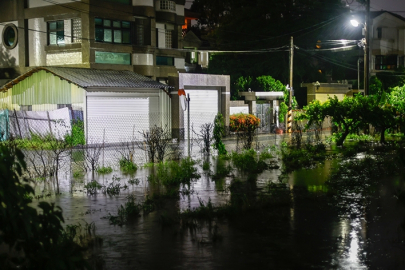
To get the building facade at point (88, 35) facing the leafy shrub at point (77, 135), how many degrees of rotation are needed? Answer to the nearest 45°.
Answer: approximately 45° to its right

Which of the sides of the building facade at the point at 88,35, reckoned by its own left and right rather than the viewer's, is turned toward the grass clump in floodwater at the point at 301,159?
front

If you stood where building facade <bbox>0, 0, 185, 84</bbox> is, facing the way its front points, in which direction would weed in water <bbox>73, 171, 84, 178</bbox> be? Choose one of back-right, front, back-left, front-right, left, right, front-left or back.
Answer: front-right

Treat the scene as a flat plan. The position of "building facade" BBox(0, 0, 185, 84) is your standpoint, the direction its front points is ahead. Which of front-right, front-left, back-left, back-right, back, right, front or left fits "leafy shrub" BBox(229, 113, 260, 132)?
front-left

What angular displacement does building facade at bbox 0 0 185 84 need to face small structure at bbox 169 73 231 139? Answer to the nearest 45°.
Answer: approximately 45° to its left

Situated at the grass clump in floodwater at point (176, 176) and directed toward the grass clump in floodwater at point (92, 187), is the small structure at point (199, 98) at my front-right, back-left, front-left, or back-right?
back-right

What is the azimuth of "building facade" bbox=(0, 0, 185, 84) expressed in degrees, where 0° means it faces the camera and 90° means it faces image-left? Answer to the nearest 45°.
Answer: approximately 315°

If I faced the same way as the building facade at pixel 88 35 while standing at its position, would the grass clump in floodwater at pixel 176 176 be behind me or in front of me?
in front

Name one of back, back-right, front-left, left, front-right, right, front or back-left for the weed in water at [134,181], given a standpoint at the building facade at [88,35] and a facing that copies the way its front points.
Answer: front-right
